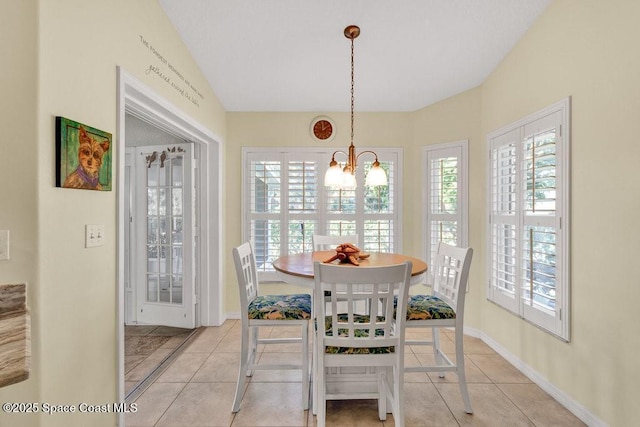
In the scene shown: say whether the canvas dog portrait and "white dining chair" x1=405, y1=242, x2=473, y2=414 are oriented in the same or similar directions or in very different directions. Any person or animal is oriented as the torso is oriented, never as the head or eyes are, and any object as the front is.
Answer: very different directions

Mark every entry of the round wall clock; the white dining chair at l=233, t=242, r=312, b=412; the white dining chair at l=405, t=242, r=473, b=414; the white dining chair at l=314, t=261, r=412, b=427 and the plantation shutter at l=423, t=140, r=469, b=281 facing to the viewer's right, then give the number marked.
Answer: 1

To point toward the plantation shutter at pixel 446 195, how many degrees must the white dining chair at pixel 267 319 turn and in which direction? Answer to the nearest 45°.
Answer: approximately 45° to its left

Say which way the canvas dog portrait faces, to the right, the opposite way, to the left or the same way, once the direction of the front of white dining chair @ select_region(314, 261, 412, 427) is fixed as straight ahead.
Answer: to the right

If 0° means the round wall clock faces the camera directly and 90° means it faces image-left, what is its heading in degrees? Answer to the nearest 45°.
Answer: approximately 0°

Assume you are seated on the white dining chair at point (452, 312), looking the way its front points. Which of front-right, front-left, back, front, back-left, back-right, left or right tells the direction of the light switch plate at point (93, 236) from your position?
front-left

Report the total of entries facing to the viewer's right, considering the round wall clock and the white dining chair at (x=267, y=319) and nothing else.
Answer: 1

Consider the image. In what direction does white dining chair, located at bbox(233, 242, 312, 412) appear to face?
to the viewer's right

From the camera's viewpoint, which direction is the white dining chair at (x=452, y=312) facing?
to the viewer's left

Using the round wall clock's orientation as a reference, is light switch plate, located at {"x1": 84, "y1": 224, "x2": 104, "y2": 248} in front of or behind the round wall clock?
in front

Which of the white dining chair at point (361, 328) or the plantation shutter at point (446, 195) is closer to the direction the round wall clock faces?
the white dining chair

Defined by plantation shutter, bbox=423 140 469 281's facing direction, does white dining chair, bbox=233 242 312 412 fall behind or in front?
in front

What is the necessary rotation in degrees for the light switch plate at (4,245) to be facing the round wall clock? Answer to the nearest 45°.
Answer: approximately 135° to its left

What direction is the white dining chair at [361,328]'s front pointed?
away from the camera

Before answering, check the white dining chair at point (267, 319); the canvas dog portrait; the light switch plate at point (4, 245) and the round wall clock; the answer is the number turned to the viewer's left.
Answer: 0

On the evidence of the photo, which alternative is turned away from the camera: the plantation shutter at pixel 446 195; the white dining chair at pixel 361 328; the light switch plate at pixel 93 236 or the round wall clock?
the white dining chair

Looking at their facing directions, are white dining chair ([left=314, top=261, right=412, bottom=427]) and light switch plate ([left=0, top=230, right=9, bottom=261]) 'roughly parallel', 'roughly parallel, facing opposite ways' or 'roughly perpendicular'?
roughly perpendicular

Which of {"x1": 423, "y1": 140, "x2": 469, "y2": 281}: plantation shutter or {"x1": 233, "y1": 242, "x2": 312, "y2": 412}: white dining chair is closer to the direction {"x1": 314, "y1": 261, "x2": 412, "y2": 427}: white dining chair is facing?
the plantation shutter
